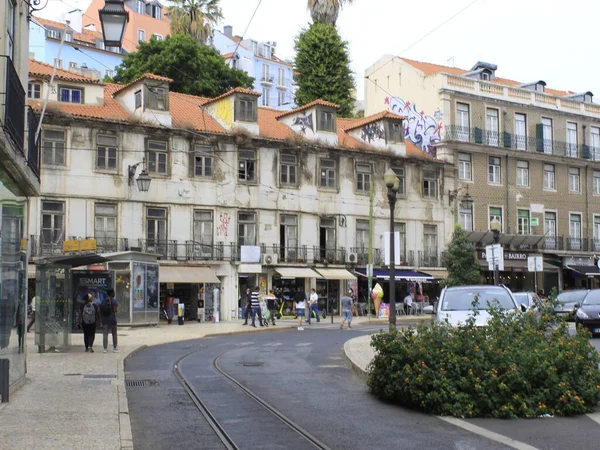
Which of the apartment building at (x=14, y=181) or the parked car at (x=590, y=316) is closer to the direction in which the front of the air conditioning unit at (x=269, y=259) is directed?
the apartment building

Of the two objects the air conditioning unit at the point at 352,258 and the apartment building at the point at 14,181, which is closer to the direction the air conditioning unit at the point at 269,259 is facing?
the apartment building

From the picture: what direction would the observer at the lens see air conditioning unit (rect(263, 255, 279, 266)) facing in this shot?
facing the viewer and to the left of the viewer

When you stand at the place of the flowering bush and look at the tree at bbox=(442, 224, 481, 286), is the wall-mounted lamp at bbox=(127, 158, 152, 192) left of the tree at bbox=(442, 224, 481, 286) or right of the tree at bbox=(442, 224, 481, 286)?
left

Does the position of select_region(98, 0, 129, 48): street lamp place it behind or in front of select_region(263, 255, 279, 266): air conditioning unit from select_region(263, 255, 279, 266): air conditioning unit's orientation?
in front

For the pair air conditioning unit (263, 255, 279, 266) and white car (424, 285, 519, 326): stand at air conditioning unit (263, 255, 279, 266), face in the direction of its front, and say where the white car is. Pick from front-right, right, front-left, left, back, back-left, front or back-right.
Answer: front-left

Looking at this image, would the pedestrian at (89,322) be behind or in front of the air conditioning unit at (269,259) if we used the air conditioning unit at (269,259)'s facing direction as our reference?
in front

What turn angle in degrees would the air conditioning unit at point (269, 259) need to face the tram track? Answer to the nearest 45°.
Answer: approximately 45° to its left

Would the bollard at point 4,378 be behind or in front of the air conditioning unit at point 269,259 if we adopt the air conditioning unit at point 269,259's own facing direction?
in front

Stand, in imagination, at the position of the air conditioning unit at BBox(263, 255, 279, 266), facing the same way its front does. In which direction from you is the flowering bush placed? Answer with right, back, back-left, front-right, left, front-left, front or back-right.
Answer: front-left
